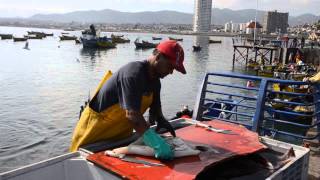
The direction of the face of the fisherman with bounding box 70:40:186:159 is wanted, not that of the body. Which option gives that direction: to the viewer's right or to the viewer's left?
to the viewer's right

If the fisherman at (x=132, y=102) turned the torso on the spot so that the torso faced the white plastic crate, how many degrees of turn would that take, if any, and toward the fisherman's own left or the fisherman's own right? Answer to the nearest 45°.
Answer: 0° — they already face it

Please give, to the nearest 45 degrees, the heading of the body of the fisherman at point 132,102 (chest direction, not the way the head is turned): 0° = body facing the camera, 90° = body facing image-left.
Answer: approximately 270°
